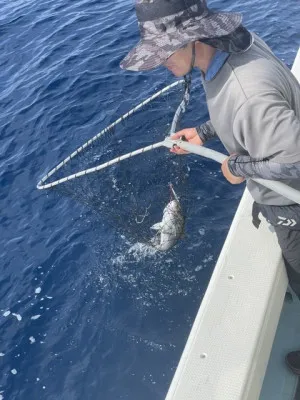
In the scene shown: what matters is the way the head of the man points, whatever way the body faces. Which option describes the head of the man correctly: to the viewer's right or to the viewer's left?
to the viewer's left

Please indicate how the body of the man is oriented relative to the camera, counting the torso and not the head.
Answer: to the viewer's left
